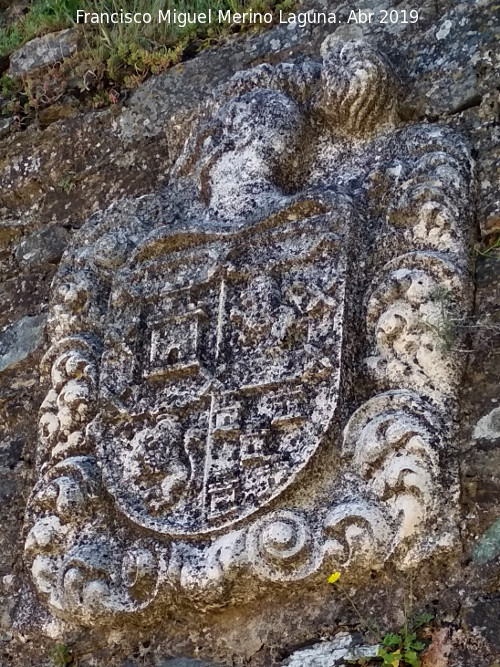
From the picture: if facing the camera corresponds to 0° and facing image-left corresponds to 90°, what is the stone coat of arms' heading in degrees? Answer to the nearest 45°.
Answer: approximately 45°
